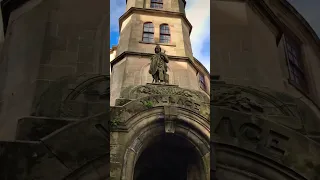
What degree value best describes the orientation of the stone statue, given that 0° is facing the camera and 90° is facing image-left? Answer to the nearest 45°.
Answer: approximately 0°
